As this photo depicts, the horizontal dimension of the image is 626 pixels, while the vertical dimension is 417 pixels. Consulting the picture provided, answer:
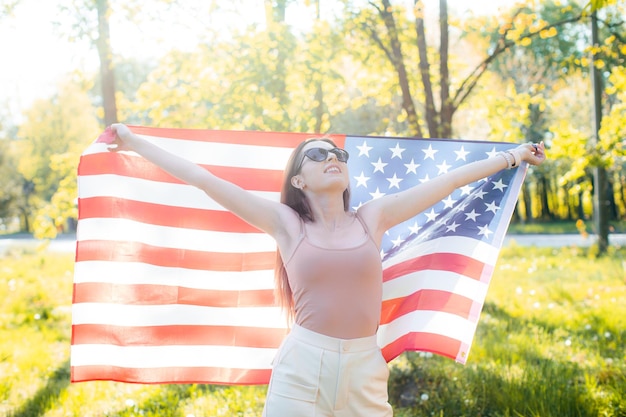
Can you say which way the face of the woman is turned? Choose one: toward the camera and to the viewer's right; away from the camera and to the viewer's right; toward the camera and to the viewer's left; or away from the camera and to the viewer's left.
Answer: toward the camera and to the viewer's right

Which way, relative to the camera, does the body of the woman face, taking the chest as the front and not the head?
toward the camera

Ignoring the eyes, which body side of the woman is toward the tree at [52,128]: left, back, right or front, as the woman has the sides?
back
